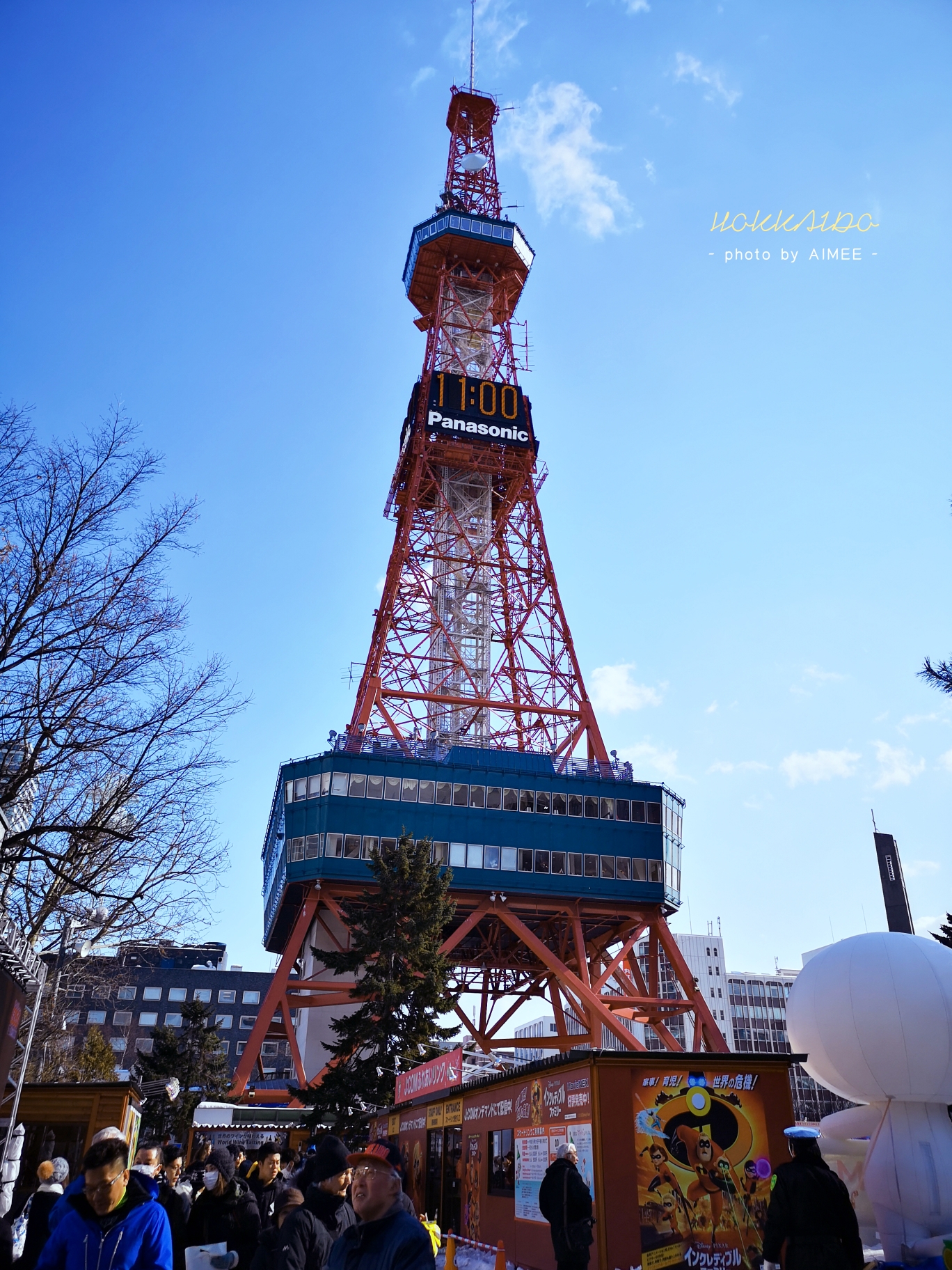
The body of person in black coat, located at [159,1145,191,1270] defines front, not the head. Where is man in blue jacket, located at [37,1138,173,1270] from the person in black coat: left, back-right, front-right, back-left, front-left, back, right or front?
front-right

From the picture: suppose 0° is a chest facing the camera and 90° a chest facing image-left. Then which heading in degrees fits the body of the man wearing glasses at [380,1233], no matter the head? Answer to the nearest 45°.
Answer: approximately 45°

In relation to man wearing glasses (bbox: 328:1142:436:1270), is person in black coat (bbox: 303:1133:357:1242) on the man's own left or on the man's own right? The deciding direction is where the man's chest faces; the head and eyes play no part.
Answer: on the man's own right

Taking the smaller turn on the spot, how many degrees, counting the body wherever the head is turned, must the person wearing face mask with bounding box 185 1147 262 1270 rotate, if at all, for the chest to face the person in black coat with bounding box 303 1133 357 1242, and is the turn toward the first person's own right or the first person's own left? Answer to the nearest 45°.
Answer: approximately 45° to the first person's own left

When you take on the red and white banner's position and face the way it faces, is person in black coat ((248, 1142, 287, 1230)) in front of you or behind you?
in front

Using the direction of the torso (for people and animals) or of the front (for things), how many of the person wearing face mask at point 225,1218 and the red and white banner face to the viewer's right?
0

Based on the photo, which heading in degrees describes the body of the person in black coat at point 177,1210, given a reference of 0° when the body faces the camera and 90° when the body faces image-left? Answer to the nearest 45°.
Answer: approximately 315°

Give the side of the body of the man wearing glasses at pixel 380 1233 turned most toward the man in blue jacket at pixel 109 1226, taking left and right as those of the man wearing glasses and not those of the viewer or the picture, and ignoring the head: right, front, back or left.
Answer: right
